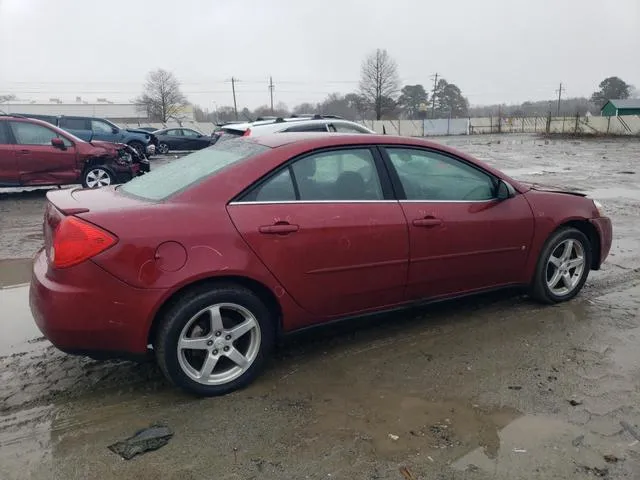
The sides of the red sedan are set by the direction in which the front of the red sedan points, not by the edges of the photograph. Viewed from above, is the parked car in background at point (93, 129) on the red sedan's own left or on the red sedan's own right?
on the red sedan's own left

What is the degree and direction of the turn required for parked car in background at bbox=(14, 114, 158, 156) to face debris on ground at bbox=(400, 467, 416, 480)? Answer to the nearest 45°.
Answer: approximately 45° to its right

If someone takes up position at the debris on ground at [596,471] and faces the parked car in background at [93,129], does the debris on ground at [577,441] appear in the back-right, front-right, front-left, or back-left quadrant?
front-right

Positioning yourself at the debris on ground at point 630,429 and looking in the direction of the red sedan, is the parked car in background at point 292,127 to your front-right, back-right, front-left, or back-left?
front-right

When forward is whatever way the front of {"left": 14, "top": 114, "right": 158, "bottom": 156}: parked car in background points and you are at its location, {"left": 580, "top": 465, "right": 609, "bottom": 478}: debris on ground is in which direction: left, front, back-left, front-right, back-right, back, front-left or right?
front-right

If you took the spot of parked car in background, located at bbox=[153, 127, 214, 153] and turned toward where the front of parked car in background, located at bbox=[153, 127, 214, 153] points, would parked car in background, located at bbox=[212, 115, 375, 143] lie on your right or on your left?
on your right

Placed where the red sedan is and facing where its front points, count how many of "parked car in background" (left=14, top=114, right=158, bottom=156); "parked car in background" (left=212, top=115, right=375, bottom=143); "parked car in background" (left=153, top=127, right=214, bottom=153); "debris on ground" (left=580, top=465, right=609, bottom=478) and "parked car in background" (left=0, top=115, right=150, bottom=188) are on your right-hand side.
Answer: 1

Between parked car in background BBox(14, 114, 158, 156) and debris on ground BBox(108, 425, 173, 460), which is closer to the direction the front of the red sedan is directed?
the parked car in background

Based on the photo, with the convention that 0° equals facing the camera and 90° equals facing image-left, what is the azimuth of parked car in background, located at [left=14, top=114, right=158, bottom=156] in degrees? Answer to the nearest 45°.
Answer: approximately 315°

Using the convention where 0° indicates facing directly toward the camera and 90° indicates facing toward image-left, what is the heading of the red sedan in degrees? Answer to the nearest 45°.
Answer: approximately 225°

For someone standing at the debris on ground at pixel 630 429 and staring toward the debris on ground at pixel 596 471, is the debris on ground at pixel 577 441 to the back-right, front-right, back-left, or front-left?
front-right

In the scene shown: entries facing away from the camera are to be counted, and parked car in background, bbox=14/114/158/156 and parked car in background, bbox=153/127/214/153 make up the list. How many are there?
0

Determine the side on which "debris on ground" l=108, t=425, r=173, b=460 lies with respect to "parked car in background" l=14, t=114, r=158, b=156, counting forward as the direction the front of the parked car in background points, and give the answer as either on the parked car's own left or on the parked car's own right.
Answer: on the parked car's own right
